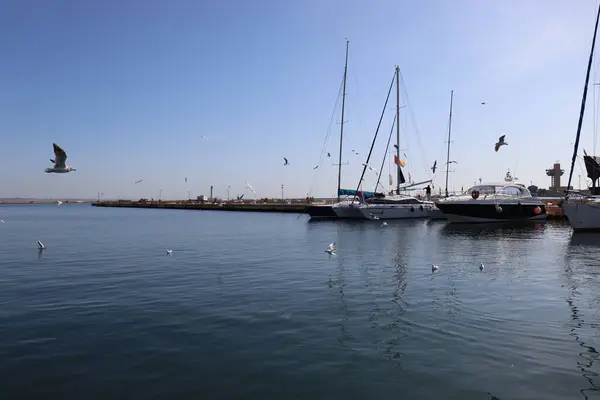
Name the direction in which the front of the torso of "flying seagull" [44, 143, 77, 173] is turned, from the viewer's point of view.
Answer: to the viewer's right

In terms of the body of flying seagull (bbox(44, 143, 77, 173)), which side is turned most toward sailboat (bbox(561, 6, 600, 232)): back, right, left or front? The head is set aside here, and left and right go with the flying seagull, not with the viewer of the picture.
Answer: front
